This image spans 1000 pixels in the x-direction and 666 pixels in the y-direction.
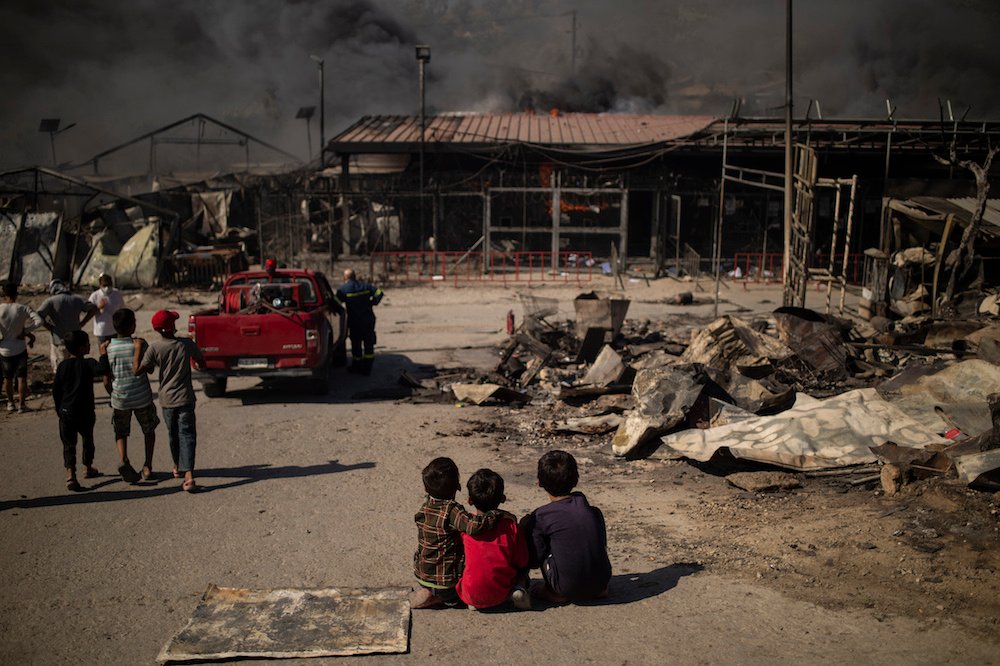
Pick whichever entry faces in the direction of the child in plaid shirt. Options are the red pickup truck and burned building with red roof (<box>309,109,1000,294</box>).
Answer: the burned building with red roof

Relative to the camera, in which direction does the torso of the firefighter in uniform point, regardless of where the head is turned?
away from the camera

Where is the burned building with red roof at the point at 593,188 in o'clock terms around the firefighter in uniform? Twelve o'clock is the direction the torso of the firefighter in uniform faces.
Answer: The burned building with red roof is roughly at 1 o'clock from the firefighter in uniform.

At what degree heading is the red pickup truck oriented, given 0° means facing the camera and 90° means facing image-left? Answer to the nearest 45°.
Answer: approximately 180°

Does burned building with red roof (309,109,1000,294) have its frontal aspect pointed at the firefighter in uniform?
yes

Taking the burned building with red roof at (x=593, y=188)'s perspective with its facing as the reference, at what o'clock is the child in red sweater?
The child in red sweater is roughly at 12 o'clock from the burned building with red roof.

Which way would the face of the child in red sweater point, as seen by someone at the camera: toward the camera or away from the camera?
away from the camera

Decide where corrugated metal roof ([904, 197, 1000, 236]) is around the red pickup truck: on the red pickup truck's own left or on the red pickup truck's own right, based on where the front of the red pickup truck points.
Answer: on the red pickup truck's own right

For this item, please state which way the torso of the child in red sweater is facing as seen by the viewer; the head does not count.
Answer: away from the camera

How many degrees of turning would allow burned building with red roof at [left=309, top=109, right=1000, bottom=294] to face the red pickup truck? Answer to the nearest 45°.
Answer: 0° — it already faces it

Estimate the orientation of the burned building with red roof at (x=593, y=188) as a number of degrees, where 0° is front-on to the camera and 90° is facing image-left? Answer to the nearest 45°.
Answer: approximately 0°

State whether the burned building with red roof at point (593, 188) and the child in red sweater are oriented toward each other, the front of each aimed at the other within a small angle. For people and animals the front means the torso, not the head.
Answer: yes

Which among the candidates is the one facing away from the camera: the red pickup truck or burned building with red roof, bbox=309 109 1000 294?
the red pickup truck
